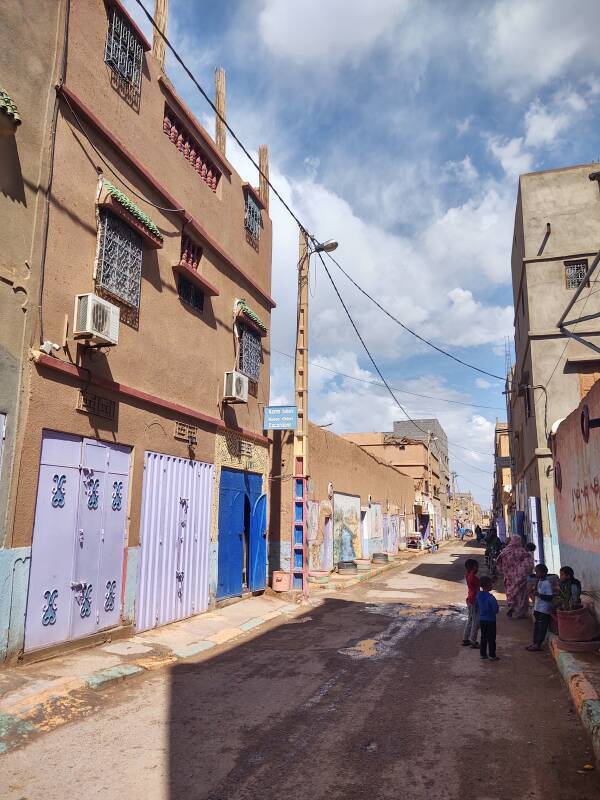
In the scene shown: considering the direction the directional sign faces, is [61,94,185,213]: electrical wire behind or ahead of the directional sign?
ahead

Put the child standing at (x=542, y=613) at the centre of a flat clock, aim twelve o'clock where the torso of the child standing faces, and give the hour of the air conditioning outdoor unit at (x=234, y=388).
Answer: The air conditioning outdoor unit is roughly at 2 o'clock from the child standing.

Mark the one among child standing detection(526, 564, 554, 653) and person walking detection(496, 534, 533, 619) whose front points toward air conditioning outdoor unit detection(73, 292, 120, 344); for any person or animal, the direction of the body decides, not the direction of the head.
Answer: the child standing

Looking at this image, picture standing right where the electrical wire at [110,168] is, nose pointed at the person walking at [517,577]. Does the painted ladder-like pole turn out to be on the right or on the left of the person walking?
left

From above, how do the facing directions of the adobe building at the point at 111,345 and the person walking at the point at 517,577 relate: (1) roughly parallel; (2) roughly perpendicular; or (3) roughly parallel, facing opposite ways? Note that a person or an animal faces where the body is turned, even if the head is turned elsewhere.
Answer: roughly perpendicular

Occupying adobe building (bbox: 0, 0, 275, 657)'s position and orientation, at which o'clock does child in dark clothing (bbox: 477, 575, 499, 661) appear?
The child in dark clothing is roughly at 11 o'clock from the adobe building.

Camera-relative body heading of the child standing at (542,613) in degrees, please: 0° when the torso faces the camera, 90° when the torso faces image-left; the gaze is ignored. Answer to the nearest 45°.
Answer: approximately 45°

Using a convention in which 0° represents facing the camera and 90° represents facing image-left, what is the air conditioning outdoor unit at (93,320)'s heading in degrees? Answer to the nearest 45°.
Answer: approximately 315°

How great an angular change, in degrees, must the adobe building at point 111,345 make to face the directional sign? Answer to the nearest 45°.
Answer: approximately 90° to its left

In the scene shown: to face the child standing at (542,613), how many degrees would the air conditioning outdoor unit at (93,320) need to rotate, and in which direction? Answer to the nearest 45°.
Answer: approximately 45° to its left

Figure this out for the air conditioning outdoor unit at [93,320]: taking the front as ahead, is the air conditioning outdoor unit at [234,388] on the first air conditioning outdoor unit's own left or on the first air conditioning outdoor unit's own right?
on the first air conditioning outdoor unit's own left

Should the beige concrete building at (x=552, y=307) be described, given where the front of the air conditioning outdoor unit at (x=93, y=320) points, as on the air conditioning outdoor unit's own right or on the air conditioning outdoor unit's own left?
on the air conditioning outdoor unit's own left
